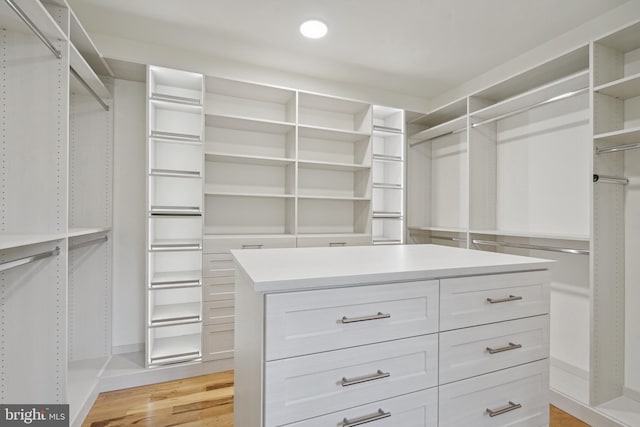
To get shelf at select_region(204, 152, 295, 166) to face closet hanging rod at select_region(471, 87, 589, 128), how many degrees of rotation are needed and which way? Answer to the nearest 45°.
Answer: approximately 45° to its left

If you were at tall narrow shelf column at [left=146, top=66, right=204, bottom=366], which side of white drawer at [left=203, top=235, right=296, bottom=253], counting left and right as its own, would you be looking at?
right

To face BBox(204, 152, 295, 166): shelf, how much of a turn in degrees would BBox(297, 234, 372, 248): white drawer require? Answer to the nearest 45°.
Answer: approximately 90° to its right

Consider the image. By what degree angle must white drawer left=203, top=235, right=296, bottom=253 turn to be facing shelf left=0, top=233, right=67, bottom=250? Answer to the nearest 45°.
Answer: approximately 45° to its right

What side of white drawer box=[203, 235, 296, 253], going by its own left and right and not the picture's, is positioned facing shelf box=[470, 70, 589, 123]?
left

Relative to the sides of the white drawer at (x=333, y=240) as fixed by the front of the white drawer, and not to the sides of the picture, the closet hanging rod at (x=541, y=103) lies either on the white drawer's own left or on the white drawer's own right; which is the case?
on the white drawer's own left

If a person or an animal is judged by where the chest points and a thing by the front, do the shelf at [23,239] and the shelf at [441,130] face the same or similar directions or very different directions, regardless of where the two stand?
very different directions

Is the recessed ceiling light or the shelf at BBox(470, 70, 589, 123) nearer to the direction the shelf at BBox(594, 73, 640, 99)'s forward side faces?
the recessed ceiling light

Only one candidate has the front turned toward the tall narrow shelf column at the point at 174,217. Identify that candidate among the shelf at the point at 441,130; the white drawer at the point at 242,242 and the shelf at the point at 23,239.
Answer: the shelf at the point at 441,130

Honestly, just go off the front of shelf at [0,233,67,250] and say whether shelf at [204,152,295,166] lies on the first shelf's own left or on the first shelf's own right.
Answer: on the first shelf's own left

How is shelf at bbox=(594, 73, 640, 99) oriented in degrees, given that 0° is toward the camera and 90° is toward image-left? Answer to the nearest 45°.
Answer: approximately 45°
